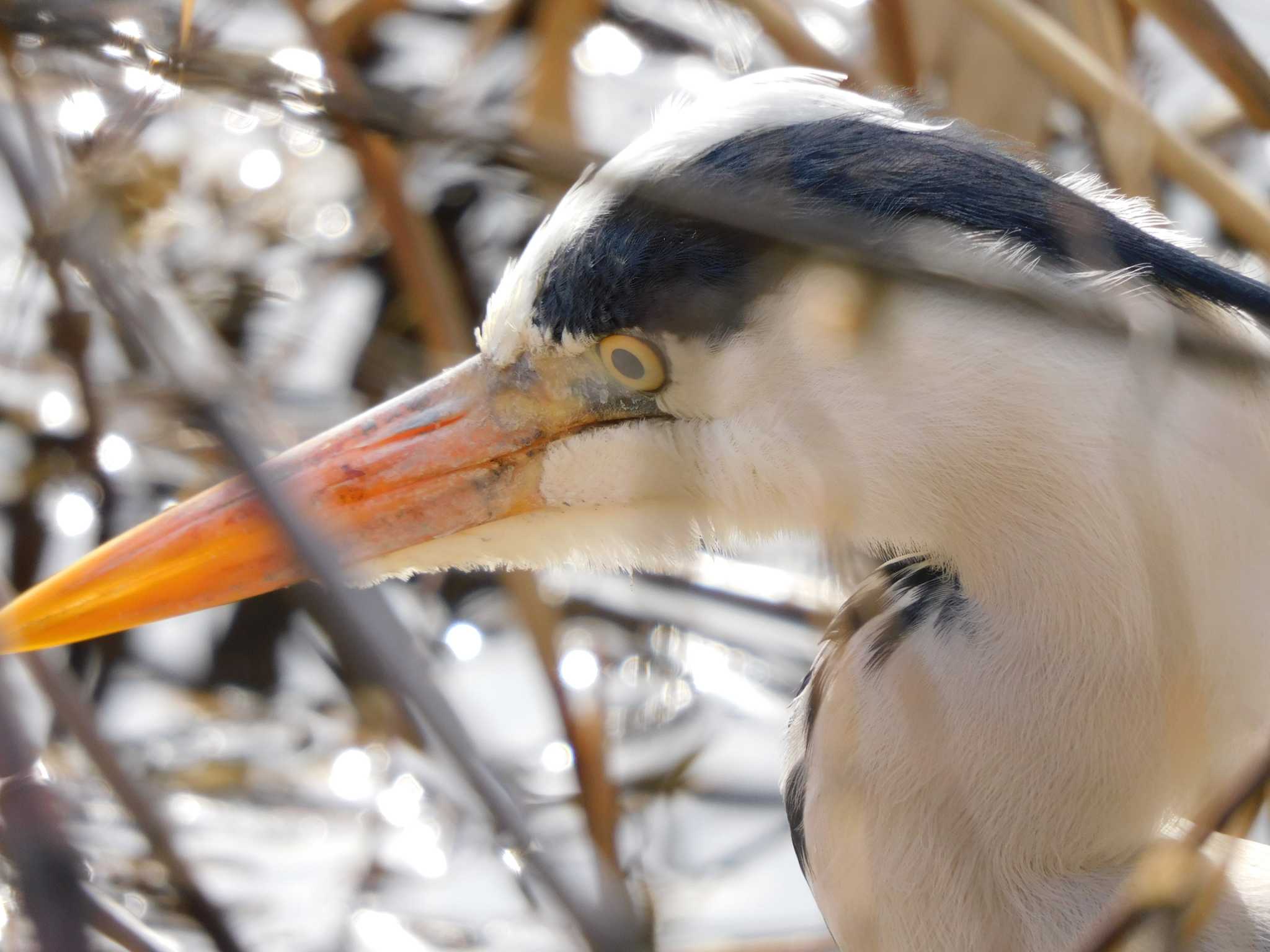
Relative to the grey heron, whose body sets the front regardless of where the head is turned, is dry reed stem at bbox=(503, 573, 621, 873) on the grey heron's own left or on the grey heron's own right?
on the grey heron's own right

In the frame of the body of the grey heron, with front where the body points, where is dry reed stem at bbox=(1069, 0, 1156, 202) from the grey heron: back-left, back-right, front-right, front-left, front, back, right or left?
back-right

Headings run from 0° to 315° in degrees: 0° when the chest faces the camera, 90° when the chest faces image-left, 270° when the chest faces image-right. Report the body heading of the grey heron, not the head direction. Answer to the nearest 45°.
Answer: approximately 90°
